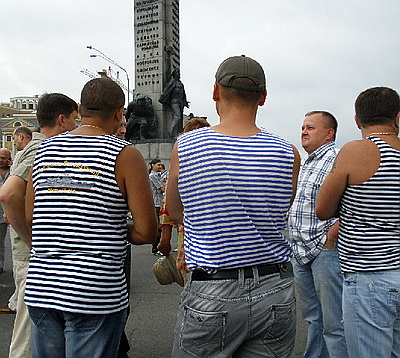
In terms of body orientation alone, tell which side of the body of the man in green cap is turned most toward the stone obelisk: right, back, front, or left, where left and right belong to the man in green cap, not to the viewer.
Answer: front

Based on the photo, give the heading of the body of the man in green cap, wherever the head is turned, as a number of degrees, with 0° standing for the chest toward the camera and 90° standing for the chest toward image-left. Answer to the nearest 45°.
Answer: approximately 180°

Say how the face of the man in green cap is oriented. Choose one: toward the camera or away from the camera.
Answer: away from the camera
